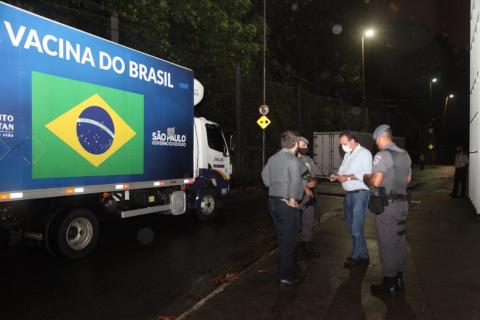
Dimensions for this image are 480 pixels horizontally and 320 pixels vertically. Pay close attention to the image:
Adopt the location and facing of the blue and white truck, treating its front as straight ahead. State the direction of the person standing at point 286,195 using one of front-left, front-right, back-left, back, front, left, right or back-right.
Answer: right

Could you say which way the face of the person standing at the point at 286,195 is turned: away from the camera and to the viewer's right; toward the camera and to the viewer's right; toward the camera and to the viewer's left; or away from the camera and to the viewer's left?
away from the camera and to the viewer's right

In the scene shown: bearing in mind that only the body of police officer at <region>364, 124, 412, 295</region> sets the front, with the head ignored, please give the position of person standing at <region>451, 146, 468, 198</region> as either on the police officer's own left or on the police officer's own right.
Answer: on the police officer's own right

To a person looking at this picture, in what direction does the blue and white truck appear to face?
facing away from the viewer and to the right of the viewer

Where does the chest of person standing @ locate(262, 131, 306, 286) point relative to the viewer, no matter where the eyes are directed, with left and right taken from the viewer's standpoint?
facing away from the viewer and to the right of the viewer

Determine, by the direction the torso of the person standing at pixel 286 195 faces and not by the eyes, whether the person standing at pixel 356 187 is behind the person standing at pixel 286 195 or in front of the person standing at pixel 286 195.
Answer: in front

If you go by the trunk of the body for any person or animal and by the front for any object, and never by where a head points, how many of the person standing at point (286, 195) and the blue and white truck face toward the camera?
0

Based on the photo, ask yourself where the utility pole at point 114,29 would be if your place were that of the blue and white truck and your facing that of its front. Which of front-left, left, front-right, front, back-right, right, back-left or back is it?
front-left

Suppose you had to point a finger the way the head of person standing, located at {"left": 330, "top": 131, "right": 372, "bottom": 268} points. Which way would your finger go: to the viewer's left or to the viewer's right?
to the viewer's left

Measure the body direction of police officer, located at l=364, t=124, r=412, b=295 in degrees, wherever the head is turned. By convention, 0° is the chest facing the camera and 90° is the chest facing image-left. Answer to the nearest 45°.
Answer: approximately 135°

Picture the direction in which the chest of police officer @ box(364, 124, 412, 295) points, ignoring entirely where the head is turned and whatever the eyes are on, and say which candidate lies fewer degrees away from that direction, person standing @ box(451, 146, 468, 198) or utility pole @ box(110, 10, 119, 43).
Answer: the utility pole
